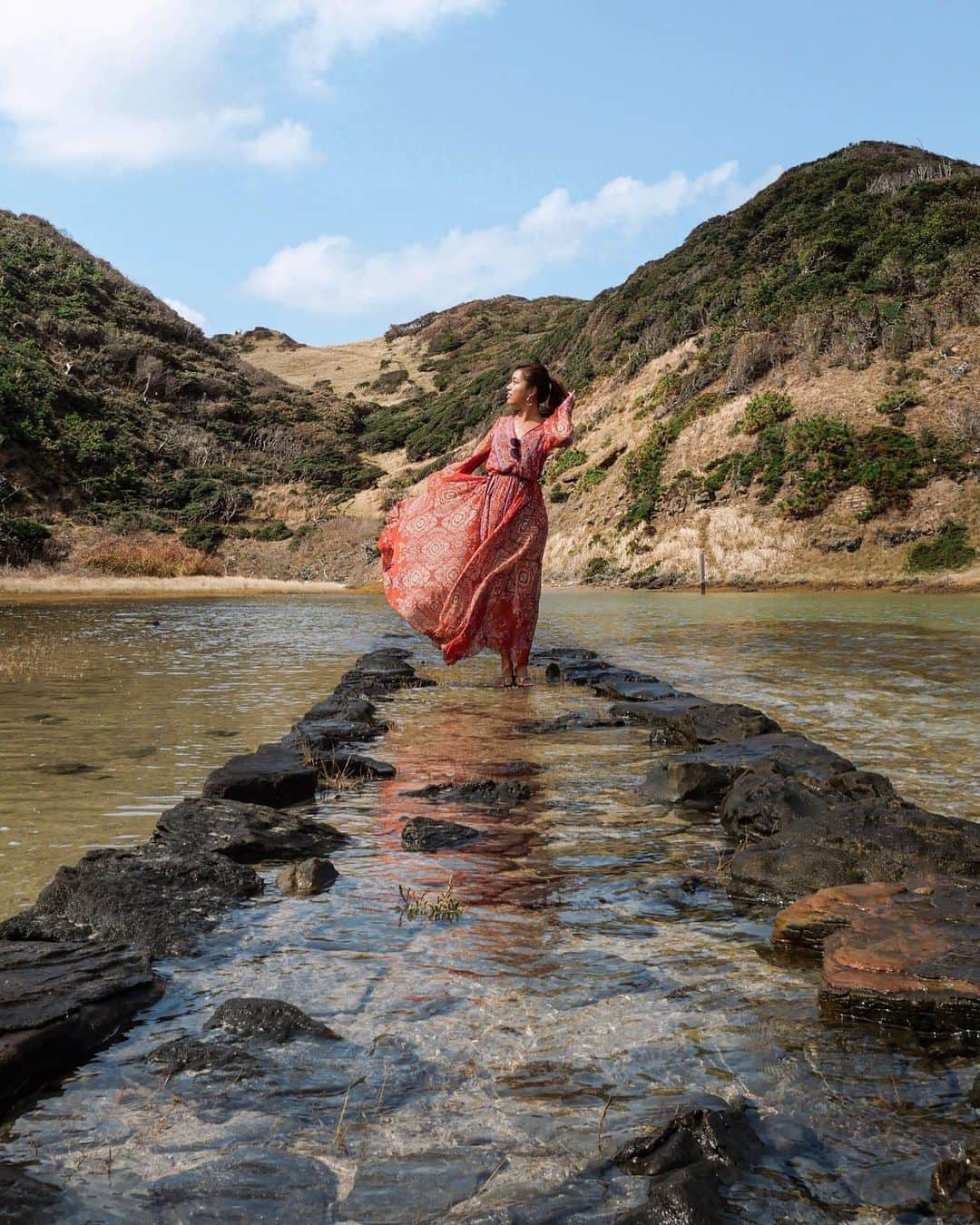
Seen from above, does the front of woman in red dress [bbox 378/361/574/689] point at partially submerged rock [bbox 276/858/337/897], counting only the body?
yes

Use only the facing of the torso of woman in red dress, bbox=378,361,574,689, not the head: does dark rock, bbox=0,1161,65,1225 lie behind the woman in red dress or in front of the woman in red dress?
in front

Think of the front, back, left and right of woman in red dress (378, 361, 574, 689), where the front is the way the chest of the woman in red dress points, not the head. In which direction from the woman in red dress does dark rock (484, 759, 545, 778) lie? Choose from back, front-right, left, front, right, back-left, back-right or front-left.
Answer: front

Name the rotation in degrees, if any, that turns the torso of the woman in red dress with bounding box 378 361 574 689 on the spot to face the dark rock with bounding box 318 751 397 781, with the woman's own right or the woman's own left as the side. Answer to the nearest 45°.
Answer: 0° — they already face it

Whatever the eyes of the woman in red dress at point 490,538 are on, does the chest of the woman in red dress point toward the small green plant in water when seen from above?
yes

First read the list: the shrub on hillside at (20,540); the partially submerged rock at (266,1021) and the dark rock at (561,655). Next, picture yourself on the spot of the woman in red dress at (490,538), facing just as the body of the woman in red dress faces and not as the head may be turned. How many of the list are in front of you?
1

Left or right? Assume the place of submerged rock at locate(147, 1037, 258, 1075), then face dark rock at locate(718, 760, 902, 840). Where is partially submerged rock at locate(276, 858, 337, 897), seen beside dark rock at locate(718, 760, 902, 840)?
left

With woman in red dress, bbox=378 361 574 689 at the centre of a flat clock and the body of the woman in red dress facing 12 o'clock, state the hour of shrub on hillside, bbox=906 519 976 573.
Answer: The shrub on hillside is roughly at 7 o'clock from the woman in red dress.

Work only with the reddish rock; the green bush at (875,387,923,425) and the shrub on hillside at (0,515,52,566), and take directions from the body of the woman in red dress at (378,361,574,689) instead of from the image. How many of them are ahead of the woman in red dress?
1

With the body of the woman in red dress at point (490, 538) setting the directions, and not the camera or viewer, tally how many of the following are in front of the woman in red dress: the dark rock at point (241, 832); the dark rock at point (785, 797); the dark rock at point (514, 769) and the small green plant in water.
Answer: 4

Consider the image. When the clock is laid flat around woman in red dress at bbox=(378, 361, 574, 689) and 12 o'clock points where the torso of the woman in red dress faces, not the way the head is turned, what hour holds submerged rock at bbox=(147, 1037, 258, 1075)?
The submerged rock is roughly at 12 o'clock from the woman in red dress.

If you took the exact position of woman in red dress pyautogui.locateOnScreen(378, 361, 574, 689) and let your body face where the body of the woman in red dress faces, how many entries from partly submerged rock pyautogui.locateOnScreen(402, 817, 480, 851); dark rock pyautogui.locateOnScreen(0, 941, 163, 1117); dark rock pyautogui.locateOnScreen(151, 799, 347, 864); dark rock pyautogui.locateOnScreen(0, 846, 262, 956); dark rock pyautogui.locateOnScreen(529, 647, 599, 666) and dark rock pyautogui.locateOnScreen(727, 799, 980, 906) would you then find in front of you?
5

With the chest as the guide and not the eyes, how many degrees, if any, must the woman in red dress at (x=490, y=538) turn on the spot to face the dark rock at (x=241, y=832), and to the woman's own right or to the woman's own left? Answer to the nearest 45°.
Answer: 0° — they already face it

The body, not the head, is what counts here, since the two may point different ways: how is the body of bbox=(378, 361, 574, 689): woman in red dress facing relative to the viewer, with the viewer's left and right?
facing the viewer

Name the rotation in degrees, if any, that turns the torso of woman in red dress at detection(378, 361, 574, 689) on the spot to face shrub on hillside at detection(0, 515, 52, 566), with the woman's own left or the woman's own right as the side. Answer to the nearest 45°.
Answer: approximately 135° to the woman's own right
